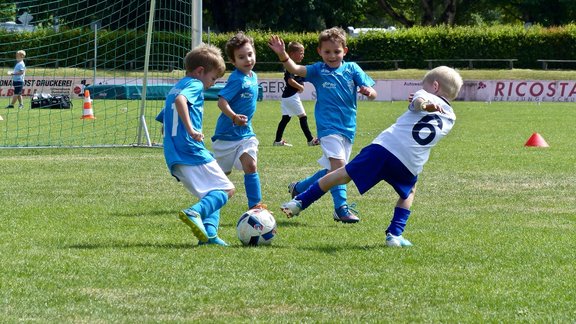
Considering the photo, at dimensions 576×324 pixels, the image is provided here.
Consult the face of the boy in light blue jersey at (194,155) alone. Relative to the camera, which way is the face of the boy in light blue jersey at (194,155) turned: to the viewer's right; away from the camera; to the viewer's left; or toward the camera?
to the viewer's right

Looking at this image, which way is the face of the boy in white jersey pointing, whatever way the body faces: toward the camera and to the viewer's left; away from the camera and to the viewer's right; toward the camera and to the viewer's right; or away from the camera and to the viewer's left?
away from the camera and to the viewer's left

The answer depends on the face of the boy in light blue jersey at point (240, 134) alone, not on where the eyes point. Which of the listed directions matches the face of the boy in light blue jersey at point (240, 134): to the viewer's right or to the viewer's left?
to the viewer's right

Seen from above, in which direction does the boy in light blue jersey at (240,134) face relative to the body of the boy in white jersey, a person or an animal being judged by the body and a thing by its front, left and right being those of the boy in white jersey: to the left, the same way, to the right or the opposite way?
the opposite way

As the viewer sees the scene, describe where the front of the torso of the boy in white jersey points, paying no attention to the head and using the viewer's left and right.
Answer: facing away from the viewer and to the left of the viewer
